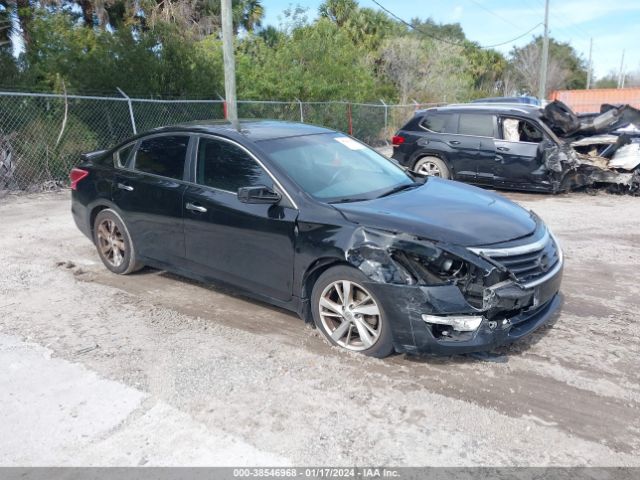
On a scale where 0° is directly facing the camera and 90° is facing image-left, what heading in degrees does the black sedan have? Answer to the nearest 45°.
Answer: approximately 315°

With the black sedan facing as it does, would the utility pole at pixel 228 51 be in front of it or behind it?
behind

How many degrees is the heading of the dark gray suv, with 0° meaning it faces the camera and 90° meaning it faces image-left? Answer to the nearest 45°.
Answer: approximately 270°

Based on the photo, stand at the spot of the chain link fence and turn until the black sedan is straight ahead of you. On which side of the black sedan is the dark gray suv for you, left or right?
left

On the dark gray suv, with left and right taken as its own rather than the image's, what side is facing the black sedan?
right

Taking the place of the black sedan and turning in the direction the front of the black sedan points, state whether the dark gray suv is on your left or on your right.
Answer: on your left

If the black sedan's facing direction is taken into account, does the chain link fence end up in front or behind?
behind

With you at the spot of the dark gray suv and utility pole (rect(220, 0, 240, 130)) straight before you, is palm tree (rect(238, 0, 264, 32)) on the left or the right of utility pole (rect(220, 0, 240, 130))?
right
